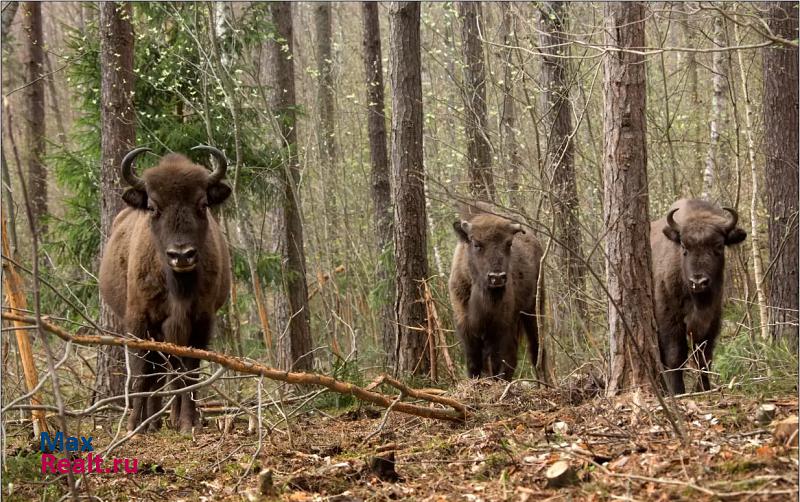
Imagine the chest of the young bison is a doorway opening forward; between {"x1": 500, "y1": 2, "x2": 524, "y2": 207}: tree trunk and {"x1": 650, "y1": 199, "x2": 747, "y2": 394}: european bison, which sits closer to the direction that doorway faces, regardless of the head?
the european bison

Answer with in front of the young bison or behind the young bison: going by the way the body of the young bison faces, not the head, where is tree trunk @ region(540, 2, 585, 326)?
behind

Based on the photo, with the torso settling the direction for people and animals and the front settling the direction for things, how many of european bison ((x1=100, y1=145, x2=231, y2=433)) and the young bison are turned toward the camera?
2

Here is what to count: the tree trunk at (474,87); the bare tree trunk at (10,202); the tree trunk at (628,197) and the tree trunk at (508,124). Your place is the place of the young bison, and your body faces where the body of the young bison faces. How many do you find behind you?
2

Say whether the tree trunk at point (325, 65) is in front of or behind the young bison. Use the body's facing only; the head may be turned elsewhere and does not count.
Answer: behind

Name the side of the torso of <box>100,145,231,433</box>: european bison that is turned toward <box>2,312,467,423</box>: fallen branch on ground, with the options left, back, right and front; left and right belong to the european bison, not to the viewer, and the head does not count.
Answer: front

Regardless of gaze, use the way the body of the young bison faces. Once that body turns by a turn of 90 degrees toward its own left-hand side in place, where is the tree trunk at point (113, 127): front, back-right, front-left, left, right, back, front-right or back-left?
back

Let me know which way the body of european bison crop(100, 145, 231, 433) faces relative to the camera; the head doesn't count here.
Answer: toward the camera

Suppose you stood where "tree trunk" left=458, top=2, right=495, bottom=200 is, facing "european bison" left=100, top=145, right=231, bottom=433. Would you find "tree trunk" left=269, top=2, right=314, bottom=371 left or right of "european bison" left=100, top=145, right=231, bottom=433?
right

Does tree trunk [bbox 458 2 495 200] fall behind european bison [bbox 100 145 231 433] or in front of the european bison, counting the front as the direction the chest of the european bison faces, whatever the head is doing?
behind

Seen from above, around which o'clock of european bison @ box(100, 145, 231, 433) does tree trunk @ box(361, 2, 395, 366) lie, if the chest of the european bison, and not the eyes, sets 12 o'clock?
The tree trunk is roughly at 7 o'clock from the european bison.

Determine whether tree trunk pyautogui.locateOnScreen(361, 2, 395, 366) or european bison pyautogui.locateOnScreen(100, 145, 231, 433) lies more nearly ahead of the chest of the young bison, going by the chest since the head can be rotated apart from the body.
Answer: the european bison

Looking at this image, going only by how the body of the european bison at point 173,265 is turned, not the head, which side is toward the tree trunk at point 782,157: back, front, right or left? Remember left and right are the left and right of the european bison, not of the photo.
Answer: left
